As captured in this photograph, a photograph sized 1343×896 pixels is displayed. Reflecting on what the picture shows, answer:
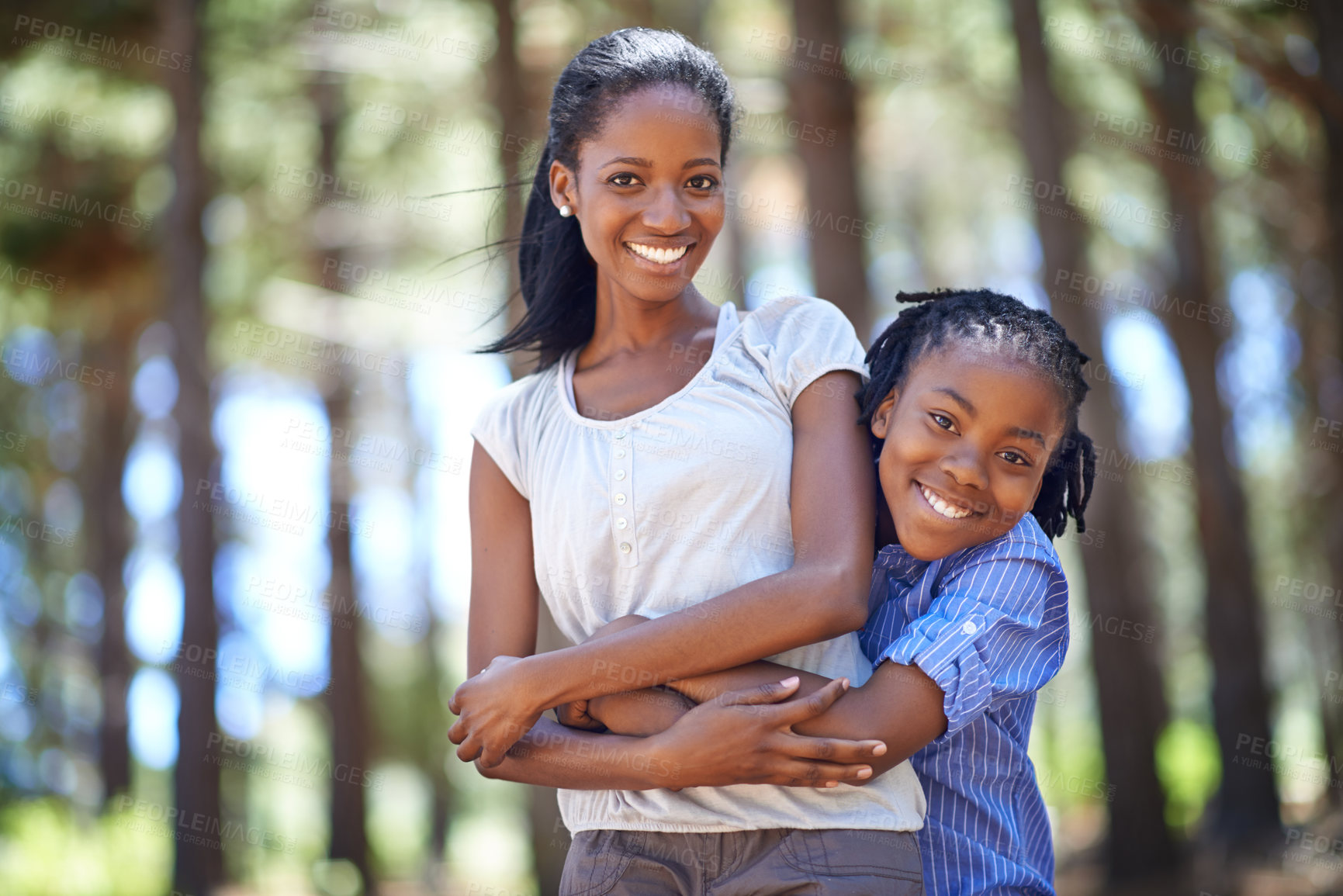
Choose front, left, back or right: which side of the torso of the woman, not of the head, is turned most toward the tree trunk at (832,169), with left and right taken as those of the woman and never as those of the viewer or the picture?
back

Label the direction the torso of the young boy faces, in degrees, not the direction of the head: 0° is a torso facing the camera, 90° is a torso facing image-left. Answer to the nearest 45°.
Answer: approximately 90°

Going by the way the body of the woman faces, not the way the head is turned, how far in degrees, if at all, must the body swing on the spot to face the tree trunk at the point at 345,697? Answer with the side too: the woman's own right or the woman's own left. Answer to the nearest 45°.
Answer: approximately 180°

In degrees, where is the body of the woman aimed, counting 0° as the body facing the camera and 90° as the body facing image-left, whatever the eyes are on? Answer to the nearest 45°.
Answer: approximately 0°

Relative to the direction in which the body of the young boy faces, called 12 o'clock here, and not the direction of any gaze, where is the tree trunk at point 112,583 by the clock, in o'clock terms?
The tree trunk is roughly at 2 o'clock from the young boy.
